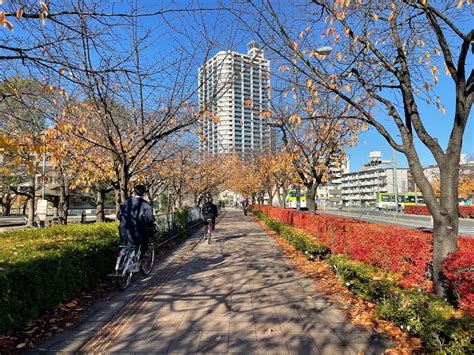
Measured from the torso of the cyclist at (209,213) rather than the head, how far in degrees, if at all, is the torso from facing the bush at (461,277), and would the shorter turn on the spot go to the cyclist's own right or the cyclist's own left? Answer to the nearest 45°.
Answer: approximately 180°

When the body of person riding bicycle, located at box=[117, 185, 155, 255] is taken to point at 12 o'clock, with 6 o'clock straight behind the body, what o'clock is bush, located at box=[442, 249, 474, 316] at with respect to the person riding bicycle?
The bush is roughly at 3 o'clock from the person riding bicycle.

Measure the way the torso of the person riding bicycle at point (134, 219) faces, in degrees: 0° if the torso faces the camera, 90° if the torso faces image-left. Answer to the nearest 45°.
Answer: approximately 225°

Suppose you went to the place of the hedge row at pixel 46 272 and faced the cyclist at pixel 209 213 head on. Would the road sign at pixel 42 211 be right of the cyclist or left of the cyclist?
left

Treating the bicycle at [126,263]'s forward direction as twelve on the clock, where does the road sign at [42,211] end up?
The road sign is roughly at 10 o'clock from the bicycle.

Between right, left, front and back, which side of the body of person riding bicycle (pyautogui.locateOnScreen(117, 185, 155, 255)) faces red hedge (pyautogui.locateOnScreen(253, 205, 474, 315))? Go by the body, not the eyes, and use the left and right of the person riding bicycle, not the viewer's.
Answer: right

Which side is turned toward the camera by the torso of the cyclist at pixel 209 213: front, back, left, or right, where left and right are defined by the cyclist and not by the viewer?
back

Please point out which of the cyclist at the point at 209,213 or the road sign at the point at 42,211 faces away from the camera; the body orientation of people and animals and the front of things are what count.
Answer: the cyclist

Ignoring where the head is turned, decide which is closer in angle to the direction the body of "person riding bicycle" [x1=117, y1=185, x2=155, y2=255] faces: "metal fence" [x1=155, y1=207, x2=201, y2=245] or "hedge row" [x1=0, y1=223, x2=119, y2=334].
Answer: the metal fence

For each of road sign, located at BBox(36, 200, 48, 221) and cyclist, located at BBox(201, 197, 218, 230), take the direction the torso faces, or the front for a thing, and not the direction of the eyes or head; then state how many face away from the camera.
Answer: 1

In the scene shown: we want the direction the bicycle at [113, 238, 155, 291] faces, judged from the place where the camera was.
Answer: facing away from the viewer and to the right of the viewer
